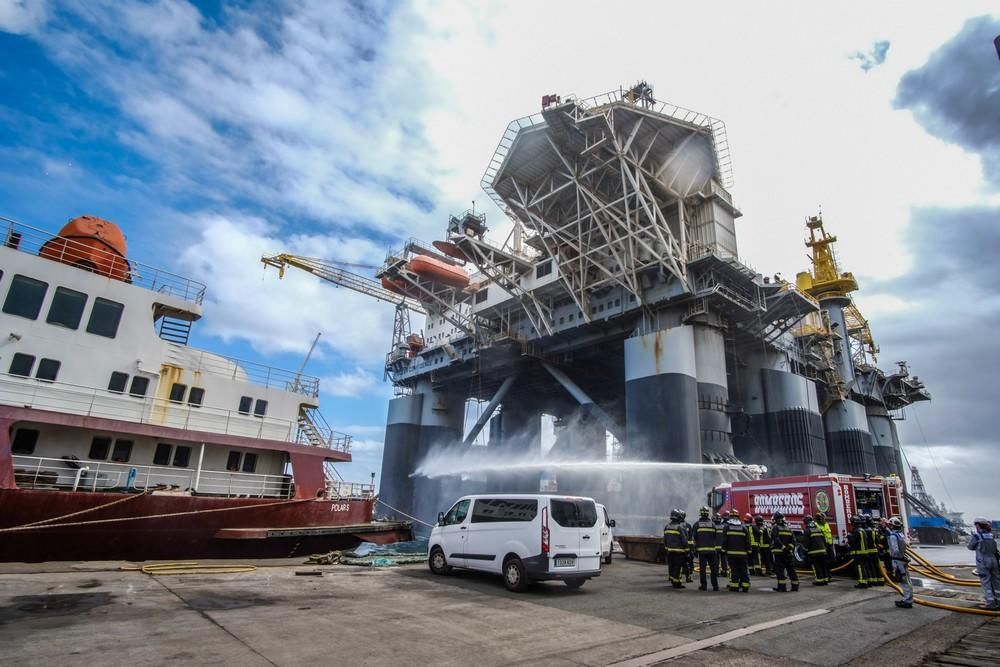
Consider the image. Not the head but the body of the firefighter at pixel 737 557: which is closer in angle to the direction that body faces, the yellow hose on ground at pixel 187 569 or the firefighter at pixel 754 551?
the firefighter

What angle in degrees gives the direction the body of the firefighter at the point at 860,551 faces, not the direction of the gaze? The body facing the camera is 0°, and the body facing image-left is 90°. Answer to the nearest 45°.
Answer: approximately 135°

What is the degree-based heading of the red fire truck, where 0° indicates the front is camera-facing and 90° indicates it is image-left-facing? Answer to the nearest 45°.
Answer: approximately 135°

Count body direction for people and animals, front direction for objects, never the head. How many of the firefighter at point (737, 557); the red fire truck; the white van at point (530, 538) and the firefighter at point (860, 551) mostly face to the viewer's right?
0

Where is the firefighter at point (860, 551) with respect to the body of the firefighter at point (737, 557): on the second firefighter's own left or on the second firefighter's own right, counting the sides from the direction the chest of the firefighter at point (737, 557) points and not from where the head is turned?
on the second firefighter's own right

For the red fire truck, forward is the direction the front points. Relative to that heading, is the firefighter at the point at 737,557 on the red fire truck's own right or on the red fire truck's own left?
on the red fire truck's own left

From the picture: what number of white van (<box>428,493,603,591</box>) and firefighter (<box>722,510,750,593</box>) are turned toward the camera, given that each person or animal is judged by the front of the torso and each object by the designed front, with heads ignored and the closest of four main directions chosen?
0

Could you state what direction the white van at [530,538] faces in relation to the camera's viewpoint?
facing away from the viewer and to the left of the viewer

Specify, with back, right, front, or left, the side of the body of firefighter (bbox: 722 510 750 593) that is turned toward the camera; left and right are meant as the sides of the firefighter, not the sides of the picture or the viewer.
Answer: back

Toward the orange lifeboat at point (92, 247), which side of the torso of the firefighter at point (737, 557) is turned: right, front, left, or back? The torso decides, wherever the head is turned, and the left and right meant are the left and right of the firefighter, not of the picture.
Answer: left

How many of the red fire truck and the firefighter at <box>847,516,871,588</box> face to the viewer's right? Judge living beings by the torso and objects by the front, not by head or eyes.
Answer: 0

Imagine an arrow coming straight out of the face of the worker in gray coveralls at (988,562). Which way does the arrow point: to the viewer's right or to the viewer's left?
to the viewer's left

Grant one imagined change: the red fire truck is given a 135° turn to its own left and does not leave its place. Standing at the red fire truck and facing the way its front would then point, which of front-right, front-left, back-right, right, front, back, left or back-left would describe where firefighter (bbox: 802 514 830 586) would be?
front
